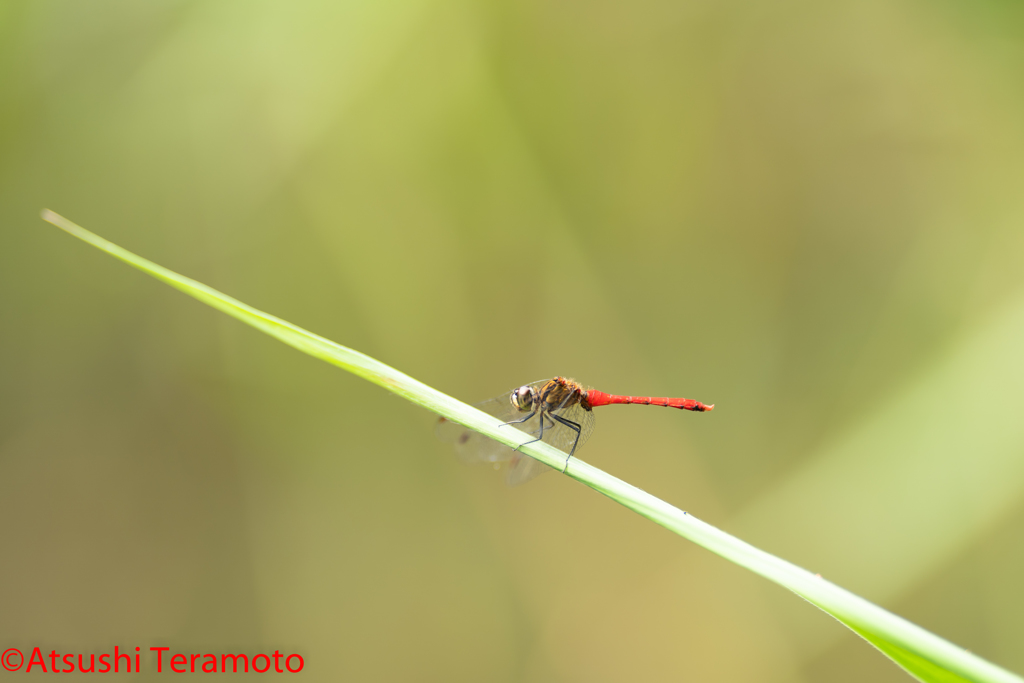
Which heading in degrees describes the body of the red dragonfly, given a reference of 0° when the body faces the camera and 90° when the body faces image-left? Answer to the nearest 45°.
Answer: approximately 90°
